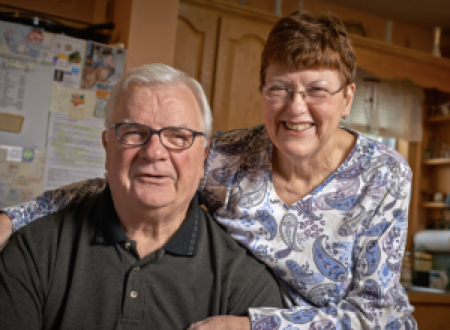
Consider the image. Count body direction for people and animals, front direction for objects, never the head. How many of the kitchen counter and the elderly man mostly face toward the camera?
2

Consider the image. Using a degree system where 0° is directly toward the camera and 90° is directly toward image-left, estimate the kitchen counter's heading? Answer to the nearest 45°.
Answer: approximately 0°

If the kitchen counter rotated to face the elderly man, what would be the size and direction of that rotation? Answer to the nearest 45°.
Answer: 0° — it already faces them

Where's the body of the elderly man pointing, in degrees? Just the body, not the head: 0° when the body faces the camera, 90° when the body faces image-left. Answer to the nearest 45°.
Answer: approximately 0°

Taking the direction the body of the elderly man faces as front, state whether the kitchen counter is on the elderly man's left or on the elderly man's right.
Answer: on the elderly man's left

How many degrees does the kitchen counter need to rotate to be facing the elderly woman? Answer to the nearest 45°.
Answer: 0° — it already faces them
